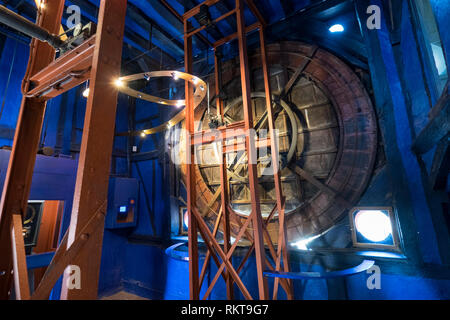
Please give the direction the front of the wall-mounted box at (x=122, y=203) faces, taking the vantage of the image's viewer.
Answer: facing the viewer and to the right of the viewer

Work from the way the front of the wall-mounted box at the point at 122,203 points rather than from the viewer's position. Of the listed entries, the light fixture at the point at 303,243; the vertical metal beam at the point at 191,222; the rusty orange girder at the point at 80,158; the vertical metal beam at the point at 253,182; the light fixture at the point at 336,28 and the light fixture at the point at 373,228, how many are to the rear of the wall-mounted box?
0

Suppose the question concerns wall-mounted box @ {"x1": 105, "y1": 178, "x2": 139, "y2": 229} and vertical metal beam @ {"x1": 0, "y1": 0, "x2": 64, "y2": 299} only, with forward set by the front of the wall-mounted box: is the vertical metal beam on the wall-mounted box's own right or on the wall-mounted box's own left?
on the wall-mounted box's own right

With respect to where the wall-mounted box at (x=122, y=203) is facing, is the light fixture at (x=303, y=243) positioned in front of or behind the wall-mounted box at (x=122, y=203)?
in front

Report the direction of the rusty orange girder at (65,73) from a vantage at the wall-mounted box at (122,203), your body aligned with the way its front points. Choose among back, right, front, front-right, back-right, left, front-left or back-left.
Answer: front-right

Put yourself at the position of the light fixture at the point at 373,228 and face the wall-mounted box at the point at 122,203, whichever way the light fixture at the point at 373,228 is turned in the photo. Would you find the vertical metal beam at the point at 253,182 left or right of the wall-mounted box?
left

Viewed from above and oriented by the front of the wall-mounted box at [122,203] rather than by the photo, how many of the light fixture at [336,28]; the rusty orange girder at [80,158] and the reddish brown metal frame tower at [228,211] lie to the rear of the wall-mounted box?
0

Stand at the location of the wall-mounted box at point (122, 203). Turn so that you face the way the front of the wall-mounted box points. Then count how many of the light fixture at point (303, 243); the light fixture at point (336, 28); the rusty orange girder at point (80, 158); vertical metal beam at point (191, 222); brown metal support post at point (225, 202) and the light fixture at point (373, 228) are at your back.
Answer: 0

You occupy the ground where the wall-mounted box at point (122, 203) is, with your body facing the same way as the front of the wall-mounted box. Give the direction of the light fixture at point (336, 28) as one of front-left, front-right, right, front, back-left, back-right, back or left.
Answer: front

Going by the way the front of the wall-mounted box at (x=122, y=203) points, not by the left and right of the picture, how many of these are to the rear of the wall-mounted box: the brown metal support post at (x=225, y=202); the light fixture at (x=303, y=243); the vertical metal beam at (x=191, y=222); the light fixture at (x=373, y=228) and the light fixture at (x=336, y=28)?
0

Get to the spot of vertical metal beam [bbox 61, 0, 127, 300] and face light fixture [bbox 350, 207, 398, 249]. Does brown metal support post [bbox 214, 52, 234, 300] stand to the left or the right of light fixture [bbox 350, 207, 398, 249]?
left

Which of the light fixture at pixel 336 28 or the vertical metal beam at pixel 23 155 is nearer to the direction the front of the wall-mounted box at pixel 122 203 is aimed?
the light fixture

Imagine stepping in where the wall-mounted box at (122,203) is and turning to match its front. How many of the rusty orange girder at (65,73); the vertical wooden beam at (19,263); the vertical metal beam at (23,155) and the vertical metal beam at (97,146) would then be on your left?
0

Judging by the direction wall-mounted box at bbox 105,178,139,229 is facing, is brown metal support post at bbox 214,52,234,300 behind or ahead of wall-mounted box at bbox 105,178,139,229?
ahead
